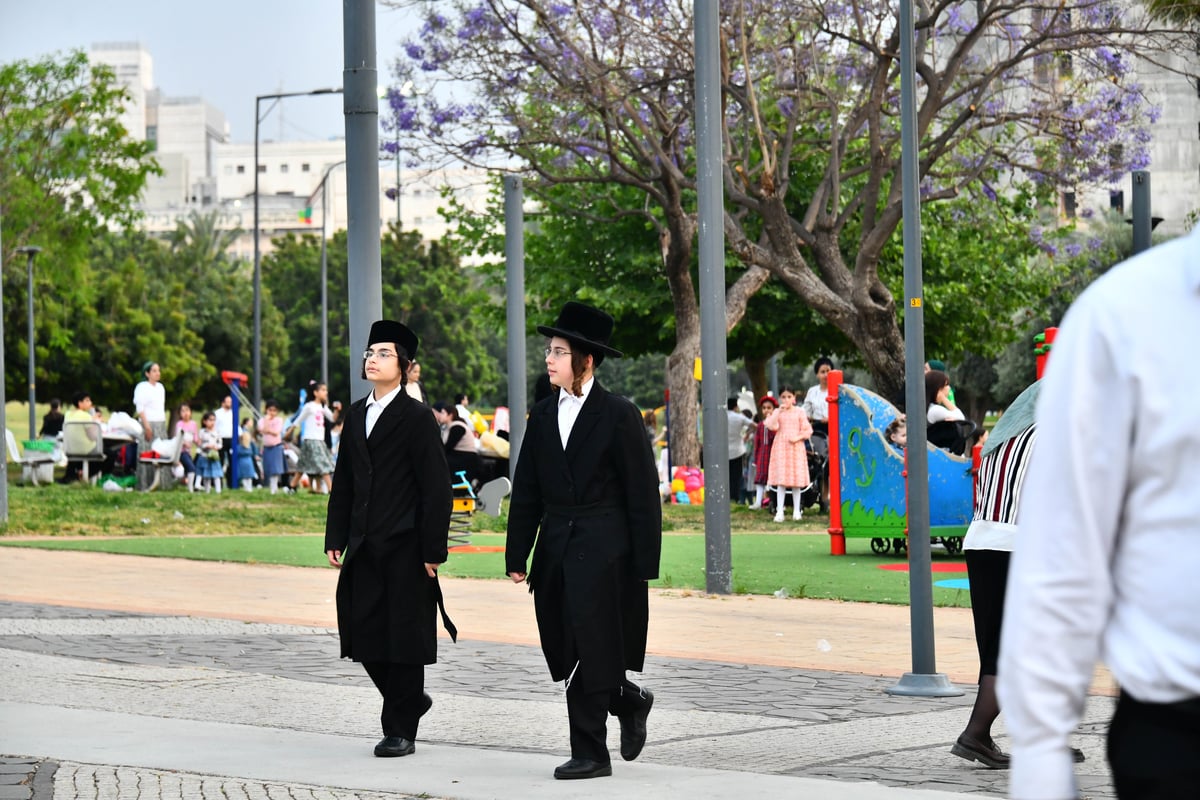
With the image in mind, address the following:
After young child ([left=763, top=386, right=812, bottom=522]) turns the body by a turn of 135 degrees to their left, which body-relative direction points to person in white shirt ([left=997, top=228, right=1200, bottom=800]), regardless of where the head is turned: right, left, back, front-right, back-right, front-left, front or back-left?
back-right

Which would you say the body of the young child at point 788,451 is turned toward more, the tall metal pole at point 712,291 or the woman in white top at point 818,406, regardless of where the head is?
the tall metal pole

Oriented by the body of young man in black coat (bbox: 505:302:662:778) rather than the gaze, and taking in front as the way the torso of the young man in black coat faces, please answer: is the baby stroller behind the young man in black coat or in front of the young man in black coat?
behind

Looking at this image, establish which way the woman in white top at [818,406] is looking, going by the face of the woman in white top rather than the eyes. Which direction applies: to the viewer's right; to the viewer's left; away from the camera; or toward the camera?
toward the camera

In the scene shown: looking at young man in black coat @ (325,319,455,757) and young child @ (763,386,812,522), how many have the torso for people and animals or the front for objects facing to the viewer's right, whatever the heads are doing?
0

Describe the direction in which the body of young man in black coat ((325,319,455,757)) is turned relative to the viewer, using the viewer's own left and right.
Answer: facing the viewer and to the left of the viewer

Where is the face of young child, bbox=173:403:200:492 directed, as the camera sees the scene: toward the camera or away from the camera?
toward the camera

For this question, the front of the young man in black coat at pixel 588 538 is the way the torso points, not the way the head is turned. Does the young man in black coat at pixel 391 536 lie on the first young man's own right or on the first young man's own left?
on the first young man's own right

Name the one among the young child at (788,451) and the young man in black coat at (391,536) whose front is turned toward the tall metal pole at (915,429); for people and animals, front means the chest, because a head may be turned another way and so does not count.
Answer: the young child

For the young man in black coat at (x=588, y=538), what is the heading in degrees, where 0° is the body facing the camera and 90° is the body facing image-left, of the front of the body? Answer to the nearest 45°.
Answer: approximately 45°

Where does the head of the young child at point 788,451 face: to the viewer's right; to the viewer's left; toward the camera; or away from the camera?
toward the camera

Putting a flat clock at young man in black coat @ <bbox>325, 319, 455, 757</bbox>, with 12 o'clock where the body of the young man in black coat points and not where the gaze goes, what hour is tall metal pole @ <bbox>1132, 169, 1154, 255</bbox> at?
The tall metal pole is roughly at 7 o'clock from the young man in black coat.

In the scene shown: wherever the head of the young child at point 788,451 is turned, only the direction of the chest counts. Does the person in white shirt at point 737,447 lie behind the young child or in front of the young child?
behind

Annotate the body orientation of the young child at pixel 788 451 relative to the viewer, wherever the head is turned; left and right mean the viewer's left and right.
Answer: facing the viewer
